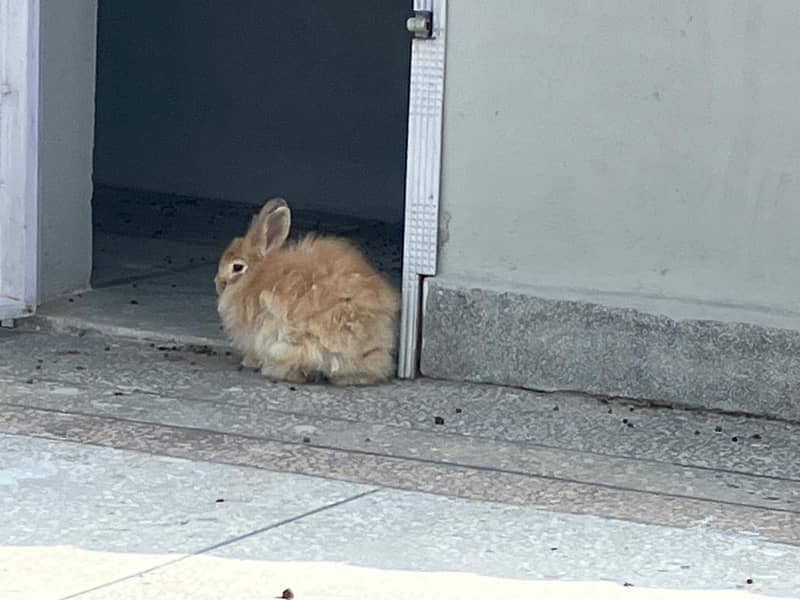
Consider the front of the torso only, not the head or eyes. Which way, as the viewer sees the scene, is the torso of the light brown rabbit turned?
to the viewer's left
